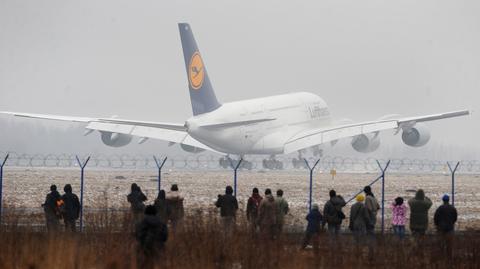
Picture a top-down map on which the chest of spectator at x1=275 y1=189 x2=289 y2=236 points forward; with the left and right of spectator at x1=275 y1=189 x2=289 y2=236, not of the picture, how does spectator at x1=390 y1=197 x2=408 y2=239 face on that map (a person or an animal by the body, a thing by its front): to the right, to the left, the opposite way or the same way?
the same way

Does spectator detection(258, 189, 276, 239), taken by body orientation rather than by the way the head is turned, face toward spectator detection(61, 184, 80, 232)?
no

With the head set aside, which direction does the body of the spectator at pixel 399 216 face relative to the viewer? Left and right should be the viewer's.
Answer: facing away from the viewer

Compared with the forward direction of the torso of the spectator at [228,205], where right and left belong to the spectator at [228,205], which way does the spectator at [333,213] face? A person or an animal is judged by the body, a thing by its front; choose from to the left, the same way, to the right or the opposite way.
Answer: the same way

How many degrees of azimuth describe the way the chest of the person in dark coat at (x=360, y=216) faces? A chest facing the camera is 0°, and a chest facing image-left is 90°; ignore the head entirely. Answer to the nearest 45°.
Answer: approximately 180°

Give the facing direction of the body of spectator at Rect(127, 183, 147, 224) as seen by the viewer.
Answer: away from the camera

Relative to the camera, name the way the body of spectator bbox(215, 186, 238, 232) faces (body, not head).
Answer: away from the camera

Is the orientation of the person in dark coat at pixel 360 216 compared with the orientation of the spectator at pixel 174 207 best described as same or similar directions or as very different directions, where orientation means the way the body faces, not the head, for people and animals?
same or similar directions

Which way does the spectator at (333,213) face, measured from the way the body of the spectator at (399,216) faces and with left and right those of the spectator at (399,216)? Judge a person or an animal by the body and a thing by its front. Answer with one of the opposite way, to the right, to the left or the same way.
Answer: the same way

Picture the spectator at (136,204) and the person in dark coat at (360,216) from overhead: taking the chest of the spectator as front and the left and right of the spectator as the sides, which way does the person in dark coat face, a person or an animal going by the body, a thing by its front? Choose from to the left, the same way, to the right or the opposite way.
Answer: the same way

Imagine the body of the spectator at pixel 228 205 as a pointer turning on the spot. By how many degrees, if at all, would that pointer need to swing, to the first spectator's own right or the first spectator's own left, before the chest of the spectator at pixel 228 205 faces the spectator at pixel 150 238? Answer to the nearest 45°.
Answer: approximately 180°

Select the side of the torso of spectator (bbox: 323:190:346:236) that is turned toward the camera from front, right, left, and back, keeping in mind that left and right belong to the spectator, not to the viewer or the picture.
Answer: back

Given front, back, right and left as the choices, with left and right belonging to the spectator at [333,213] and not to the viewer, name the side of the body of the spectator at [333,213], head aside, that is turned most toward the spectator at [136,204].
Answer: left

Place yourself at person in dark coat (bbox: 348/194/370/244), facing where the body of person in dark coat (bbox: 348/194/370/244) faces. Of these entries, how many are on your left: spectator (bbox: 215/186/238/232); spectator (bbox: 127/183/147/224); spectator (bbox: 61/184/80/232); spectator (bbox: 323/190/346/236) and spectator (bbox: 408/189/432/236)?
4

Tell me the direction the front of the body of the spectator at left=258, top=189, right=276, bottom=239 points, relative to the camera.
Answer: away from the camera

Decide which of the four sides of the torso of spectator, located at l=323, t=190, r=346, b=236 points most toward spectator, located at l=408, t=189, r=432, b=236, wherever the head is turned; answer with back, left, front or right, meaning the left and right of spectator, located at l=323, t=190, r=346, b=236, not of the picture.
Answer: right

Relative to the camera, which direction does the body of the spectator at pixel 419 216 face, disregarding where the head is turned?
away from the camera
